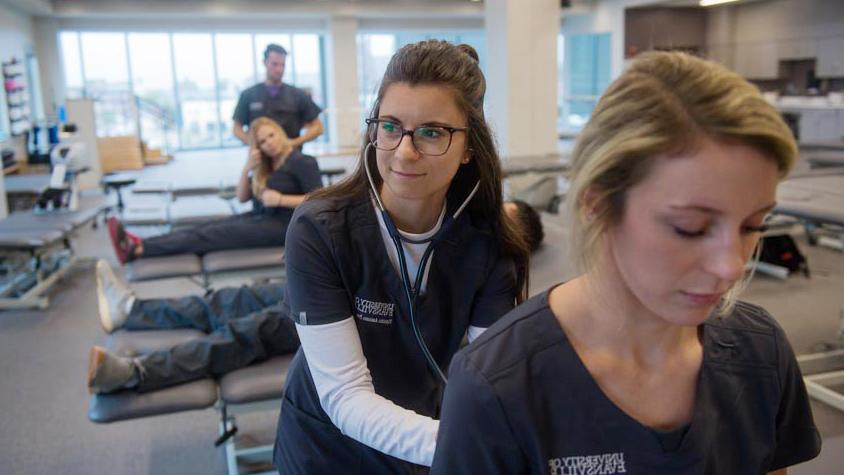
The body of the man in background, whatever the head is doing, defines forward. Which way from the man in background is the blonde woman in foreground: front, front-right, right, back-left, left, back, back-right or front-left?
front

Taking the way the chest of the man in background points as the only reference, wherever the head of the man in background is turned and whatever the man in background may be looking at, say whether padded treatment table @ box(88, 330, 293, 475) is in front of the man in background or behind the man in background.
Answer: in front

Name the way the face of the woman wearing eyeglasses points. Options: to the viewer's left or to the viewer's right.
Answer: to the viewer's right

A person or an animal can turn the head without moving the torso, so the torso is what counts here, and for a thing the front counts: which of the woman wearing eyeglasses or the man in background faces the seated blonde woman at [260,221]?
the man in background

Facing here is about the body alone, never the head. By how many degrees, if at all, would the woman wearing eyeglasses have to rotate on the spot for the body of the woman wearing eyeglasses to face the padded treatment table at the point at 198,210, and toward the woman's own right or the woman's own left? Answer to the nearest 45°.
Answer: approximately 180°

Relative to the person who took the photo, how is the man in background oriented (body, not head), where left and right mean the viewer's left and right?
facing the viewer

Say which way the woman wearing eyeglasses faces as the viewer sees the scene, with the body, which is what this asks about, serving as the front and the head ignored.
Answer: toward the camera

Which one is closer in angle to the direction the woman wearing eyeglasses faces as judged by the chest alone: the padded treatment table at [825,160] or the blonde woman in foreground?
the blonde woman in foreground

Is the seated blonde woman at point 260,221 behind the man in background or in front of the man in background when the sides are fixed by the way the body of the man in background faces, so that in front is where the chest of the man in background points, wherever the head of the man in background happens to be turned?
in front

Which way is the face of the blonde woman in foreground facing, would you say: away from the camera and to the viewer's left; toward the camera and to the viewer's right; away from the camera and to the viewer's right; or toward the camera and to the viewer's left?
toward the camera and to the viewer's right

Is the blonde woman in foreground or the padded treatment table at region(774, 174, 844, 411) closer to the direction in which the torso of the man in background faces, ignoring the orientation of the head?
the blonde woman in foreground

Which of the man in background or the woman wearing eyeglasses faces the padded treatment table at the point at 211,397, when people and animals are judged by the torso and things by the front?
the man in background

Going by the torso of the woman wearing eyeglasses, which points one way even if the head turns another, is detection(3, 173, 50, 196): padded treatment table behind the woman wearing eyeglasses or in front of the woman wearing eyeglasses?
behind
